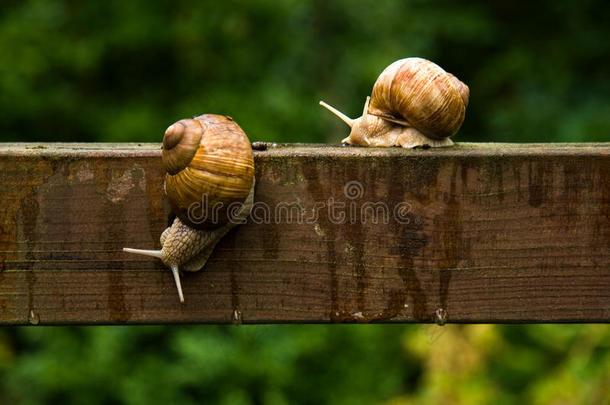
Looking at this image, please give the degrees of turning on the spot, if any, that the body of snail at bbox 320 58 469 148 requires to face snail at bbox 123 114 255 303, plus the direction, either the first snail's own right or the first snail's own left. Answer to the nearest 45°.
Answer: approximately 45° to the first snail's own left

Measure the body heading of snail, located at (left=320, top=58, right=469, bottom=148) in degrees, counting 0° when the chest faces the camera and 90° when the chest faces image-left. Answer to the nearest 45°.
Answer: approximately 90°
